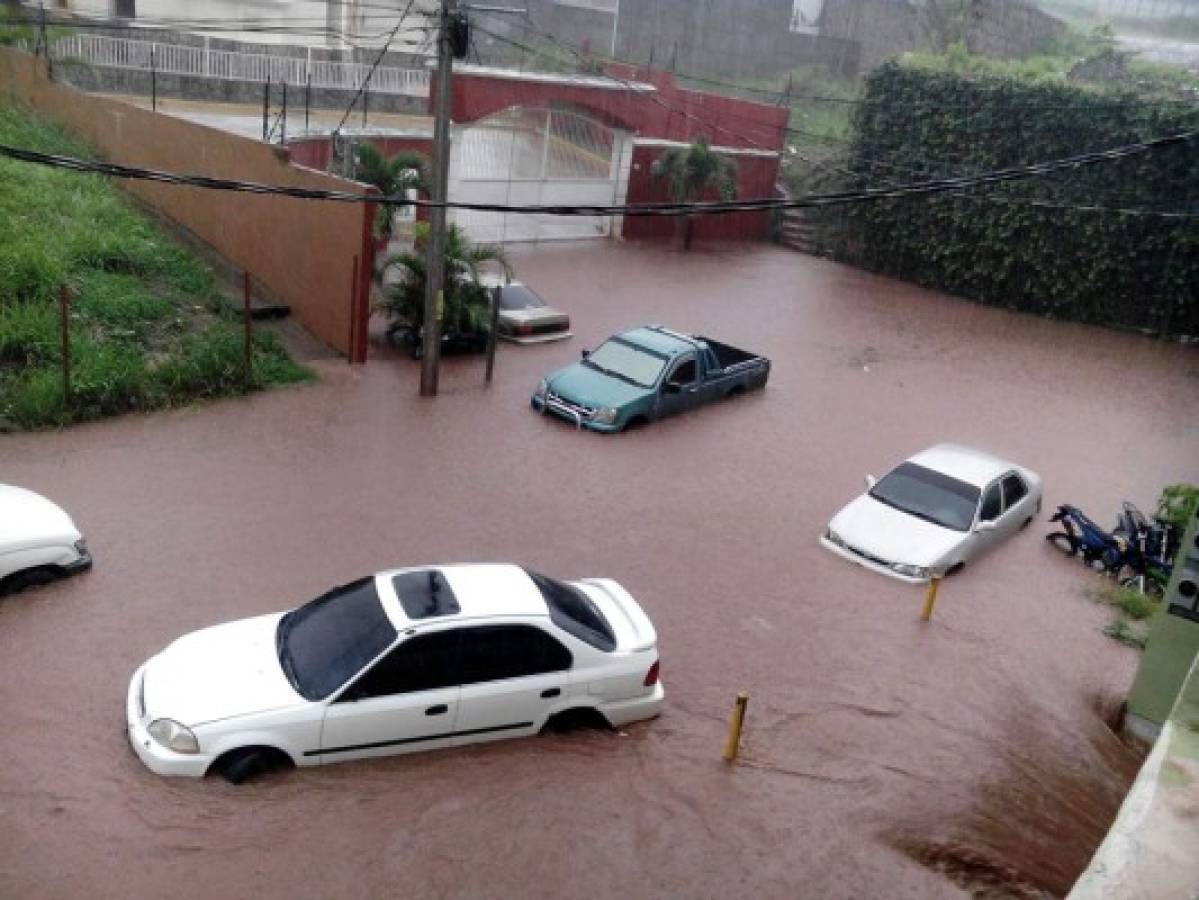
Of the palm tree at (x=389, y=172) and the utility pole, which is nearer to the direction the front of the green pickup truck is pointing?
the utility pole

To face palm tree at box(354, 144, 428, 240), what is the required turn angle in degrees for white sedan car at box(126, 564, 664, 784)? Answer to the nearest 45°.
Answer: approximately 90° to its right

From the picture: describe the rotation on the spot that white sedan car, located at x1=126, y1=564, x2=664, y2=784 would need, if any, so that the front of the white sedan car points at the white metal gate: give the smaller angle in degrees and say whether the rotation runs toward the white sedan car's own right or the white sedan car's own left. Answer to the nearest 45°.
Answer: approximately 90° to the white sedan car's own right

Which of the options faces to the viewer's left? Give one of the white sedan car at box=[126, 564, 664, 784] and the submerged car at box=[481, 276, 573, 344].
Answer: the white sedan car

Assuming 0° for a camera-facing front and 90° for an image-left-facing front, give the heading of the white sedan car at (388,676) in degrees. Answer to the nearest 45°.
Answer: approximately 90°

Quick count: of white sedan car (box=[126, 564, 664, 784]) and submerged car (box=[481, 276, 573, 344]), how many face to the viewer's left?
1

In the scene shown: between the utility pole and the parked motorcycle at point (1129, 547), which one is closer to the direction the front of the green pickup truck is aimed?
the utility pole
